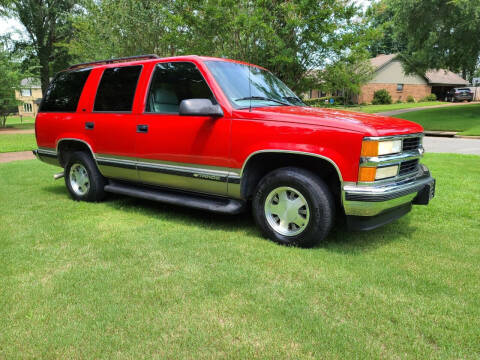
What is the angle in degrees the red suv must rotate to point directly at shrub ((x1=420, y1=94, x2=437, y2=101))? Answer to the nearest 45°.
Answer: approximately 90° to its left

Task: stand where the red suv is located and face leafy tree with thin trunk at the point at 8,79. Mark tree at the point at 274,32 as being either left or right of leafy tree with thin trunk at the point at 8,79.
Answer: right

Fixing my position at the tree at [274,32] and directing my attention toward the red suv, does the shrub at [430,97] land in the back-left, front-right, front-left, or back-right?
back-left

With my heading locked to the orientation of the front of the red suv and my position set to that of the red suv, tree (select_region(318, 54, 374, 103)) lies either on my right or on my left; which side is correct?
on my left

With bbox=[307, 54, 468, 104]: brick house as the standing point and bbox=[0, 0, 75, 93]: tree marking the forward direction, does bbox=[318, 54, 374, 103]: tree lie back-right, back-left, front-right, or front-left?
front-left

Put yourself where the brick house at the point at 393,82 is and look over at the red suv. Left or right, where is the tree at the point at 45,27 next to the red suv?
right

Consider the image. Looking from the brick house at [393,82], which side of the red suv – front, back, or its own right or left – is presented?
left

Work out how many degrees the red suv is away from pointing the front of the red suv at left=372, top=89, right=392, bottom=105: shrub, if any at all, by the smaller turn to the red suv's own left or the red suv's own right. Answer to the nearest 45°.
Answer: approximately 135° to the red suv's own left

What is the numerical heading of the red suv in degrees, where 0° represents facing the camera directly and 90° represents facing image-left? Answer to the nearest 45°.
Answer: approximately 315°

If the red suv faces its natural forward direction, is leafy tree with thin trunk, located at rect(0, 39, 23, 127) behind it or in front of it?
behind

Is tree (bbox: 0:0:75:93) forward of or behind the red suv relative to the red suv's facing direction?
behind

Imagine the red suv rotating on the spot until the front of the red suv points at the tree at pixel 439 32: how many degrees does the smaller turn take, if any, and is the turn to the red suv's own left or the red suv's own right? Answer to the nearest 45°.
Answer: approximately 90° to the red suv's own left

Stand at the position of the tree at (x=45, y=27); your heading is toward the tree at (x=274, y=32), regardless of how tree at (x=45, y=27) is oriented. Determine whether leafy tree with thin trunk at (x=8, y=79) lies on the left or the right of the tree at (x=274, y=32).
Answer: right
